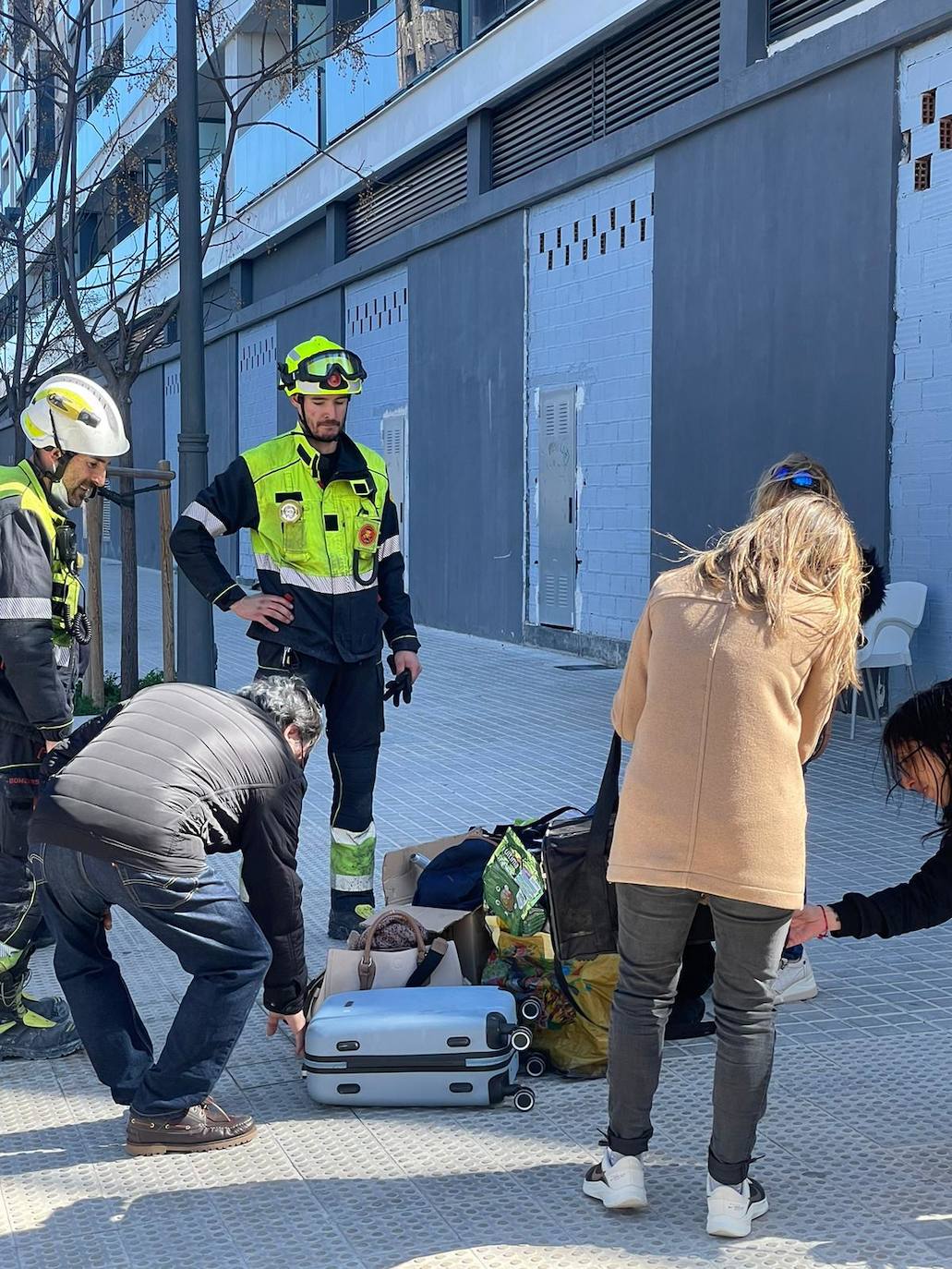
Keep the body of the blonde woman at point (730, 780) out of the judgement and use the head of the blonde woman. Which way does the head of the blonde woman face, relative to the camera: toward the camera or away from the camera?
away from the camera

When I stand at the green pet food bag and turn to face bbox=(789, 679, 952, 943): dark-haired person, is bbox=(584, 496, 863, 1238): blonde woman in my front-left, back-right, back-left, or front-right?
front-right

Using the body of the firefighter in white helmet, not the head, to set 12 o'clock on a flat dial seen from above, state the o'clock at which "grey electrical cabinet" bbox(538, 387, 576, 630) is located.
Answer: The grey electrical cabinet is roughly at 10 o'clock from the firefighter in white helmet.

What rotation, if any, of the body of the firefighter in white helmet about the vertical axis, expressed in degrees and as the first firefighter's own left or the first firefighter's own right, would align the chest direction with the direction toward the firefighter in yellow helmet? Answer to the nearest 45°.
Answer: approximately 45° to the first firefighter's own left

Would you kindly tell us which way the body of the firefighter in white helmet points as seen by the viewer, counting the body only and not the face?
to the viewer's right

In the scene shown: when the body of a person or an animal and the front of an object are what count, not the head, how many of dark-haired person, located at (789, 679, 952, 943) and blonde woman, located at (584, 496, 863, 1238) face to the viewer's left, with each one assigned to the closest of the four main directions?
1

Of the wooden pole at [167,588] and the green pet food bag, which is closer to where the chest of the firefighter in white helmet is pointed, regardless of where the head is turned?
the green pet food bag

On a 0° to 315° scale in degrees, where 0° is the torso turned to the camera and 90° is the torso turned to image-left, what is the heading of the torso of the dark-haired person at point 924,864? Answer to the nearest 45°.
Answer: approximately 90°

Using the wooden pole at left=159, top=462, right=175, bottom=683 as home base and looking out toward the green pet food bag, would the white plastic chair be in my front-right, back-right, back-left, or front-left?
front-left

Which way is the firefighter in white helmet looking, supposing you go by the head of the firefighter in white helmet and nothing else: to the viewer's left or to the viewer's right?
to the viewer's right

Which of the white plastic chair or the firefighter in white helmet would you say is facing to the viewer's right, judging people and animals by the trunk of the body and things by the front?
the firefighter in white helmet

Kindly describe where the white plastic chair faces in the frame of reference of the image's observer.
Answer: facing the viewer and to the left of the viewer

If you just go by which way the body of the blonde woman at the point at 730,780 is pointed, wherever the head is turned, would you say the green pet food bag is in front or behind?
in front

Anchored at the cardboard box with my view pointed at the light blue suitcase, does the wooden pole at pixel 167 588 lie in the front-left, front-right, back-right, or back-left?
back-right

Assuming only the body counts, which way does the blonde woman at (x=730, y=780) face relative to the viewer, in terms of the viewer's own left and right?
facing away from the viewer

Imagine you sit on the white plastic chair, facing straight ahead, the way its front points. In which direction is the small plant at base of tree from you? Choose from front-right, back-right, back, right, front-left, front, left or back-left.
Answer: front-right

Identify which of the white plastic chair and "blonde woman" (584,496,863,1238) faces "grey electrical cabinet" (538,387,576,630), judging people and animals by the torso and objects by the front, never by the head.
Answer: the blonde woman

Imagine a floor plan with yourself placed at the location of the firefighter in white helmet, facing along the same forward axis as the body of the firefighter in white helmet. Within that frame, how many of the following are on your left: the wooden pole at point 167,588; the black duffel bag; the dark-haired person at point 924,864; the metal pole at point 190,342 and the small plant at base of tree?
3
